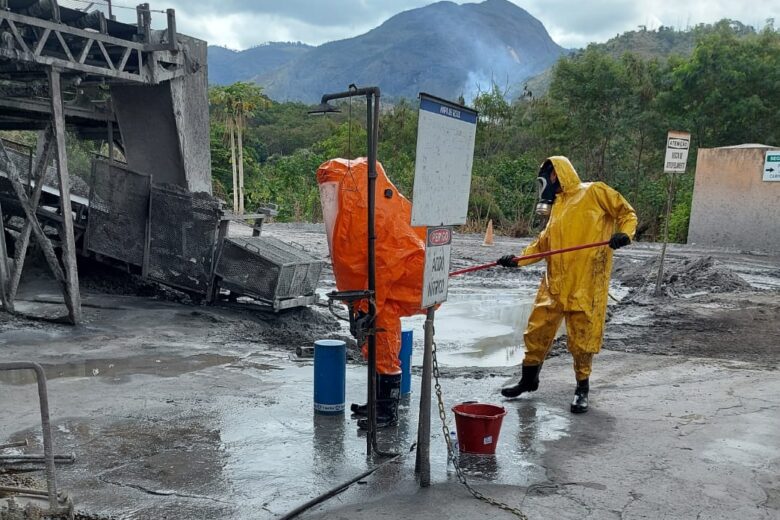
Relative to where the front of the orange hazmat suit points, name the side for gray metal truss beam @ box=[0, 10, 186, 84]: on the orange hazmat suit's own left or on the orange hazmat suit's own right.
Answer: on the orange hazmat suit's own right

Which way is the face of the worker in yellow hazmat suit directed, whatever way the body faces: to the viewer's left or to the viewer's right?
to the viewer's left

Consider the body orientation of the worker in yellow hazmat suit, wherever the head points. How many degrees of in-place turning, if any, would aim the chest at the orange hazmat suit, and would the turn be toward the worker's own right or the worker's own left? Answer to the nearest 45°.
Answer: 0° — they already face it

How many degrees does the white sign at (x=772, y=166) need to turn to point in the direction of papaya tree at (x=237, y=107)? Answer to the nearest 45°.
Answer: approximately 90° to its right

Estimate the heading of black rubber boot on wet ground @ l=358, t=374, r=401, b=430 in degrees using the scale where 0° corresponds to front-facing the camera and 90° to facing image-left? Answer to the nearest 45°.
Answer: approximately 90°

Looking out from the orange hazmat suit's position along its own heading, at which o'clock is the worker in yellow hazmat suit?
The worker in yellow hazmat suit is roughly at 5 o'clock from the orange hazmat suit.

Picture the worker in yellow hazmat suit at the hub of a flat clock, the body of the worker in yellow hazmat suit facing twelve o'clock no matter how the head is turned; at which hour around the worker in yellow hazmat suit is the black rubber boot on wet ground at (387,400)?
The black rubber boot on wet ground is roughly at 12 o'clock from the worker in yellow hazmat suit.

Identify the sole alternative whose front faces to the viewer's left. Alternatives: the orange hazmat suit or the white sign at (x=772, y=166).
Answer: the orange hazmat suit

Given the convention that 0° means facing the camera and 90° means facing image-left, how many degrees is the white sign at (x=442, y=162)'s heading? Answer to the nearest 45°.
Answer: approximately 315°

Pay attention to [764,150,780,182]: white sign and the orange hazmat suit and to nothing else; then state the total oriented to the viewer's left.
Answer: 1

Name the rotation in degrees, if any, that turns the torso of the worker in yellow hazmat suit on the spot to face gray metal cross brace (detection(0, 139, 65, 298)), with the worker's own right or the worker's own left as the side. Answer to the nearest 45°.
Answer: approximately 45° to the worker's own right

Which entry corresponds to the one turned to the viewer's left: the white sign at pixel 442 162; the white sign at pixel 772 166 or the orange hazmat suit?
the orange hazmat suit
